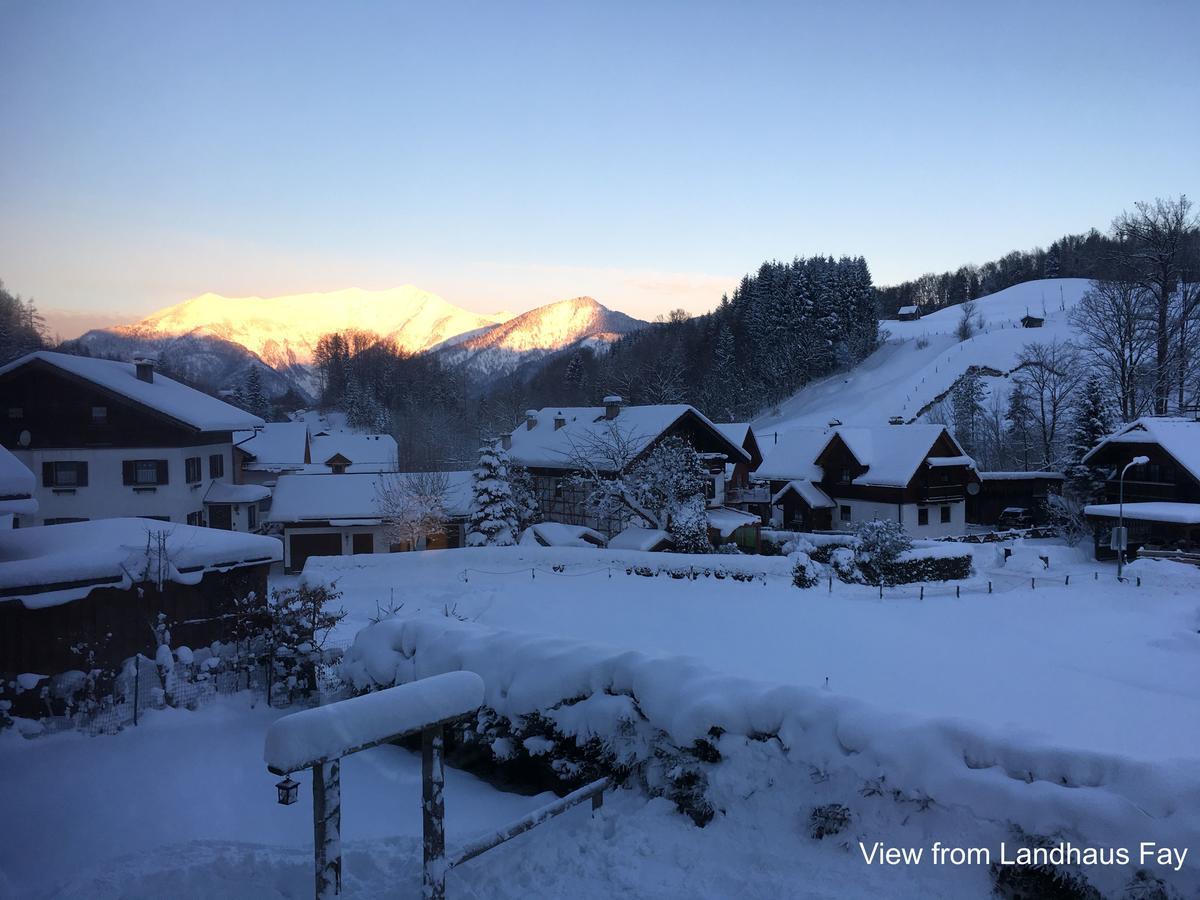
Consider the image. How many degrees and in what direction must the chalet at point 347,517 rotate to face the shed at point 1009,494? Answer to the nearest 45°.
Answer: approximately 90° to its left

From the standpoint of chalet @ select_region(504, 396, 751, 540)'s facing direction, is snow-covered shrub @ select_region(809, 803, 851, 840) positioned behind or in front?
in front

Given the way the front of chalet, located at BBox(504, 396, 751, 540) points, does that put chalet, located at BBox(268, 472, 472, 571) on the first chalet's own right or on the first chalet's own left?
on the first chalet's own right

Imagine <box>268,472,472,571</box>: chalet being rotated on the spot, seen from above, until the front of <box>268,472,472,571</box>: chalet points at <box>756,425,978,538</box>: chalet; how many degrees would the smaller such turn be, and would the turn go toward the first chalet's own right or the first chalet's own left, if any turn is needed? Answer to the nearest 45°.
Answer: approximately 90° to the first chalet's own left

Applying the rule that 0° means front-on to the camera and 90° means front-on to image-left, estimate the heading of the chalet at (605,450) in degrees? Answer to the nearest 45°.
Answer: approximately 315°

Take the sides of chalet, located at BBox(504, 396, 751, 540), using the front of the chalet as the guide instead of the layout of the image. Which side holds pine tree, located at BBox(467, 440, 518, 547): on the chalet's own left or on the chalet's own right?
on the chalet's own right

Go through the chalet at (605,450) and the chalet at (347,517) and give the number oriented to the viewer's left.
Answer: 0

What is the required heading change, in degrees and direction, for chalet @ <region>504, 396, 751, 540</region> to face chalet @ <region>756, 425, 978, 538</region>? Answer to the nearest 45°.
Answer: approximately 45° to its left

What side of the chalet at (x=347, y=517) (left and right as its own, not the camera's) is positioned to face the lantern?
front

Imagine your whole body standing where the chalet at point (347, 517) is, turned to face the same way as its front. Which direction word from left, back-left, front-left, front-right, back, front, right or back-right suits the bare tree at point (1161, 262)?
left

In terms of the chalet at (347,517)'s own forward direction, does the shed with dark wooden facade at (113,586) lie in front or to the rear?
in front

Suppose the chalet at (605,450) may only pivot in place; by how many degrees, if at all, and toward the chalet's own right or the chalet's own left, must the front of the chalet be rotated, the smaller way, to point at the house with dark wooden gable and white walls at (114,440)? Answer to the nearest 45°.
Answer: approximately 90° to the chalet's own right
